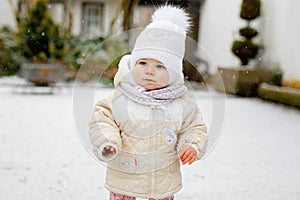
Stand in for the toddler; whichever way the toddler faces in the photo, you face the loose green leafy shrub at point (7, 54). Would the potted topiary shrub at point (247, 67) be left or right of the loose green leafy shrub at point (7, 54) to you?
right

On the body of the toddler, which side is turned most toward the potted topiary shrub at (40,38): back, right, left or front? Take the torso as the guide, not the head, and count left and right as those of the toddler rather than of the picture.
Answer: back

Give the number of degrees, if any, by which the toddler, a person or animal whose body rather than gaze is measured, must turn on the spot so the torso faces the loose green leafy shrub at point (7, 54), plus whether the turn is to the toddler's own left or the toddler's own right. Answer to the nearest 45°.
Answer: approximately 180°

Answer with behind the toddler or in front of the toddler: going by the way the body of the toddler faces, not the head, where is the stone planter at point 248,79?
behind

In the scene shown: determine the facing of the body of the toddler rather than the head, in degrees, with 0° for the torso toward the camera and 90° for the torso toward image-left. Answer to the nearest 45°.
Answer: approximately 0°

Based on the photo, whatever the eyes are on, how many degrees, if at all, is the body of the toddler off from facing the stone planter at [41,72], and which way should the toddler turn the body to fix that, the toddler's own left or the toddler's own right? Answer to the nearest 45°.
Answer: approximately 180°

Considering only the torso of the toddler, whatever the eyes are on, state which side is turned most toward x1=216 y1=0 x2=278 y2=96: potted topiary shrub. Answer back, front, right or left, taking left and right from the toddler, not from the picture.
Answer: back
